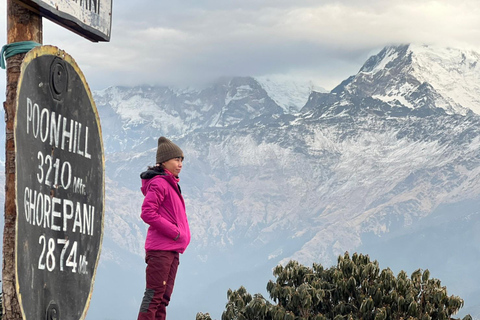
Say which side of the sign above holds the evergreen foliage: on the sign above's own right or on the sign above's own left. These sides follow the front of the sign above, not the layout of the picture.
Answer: on the sign above's own left

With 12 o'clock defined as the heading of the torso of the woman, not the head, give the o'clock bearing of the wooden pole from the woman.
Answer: The wooden pole is roughly at 3 o'clock from the woman.

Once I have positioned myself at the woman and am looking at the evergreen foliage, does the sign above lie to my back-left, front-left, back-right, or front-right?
back-right

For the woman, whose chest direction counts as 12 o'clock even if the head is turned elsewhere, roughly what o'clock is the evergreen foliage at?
The evergreen foliage is roughly at 10 o'clock from the woman.

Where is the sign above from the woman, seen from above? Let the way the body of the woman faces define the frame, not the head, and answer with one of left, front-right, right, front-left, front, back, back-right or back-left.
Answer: right

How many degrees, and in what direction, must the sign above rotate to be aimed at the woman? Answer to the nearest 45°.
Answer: approximately 135° to its left

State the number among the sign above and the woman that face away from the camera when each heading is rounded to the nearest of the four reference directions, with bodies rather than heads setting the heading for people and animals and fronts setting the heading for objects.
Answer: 0

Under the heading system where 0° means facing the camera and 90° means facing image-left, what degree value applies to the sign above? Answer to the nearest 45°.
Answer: approximately 315°

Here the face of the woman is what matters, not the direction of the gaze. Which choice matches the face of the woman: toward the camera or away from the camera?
toward the camera

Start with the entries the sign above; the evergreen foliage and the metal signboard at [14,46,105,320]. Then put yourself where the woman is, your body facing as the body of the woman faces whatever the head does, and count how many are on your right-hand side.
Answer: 2
